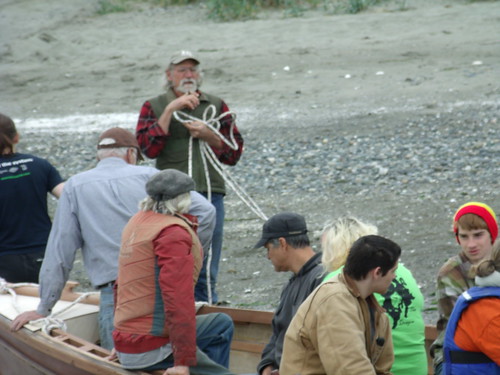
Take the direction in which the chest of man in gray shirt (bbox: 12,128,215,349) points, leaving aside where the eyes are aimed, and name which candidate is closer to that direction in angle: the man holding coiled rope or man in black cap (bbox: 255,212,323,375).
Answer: the man holding coiled rope

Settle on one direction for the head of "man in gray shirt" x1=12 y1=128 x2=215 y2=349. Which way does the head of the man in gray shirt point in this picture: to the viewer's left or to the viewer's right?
to the viewer's right

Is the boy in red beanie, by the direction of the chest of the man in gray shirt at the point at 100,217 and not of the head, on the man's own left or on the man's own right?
on the man's own right

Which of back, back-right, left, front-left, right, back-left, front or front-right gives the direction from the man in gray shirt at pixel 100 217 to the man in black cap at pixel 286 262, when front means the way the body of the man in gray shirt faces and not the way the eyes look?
back-right

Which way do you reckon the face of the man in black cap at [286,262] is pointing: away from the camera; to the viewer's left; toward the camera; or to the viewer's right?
to the viewer's left

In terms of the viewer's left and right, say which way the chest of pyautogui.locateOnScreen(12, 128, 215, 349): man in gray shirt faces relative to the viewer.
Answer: facing away from the viewer

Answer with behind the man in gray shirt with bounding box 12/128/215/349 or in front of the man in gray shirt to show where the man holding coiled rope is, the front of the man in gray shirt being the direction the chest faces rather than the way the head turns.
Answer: in front
